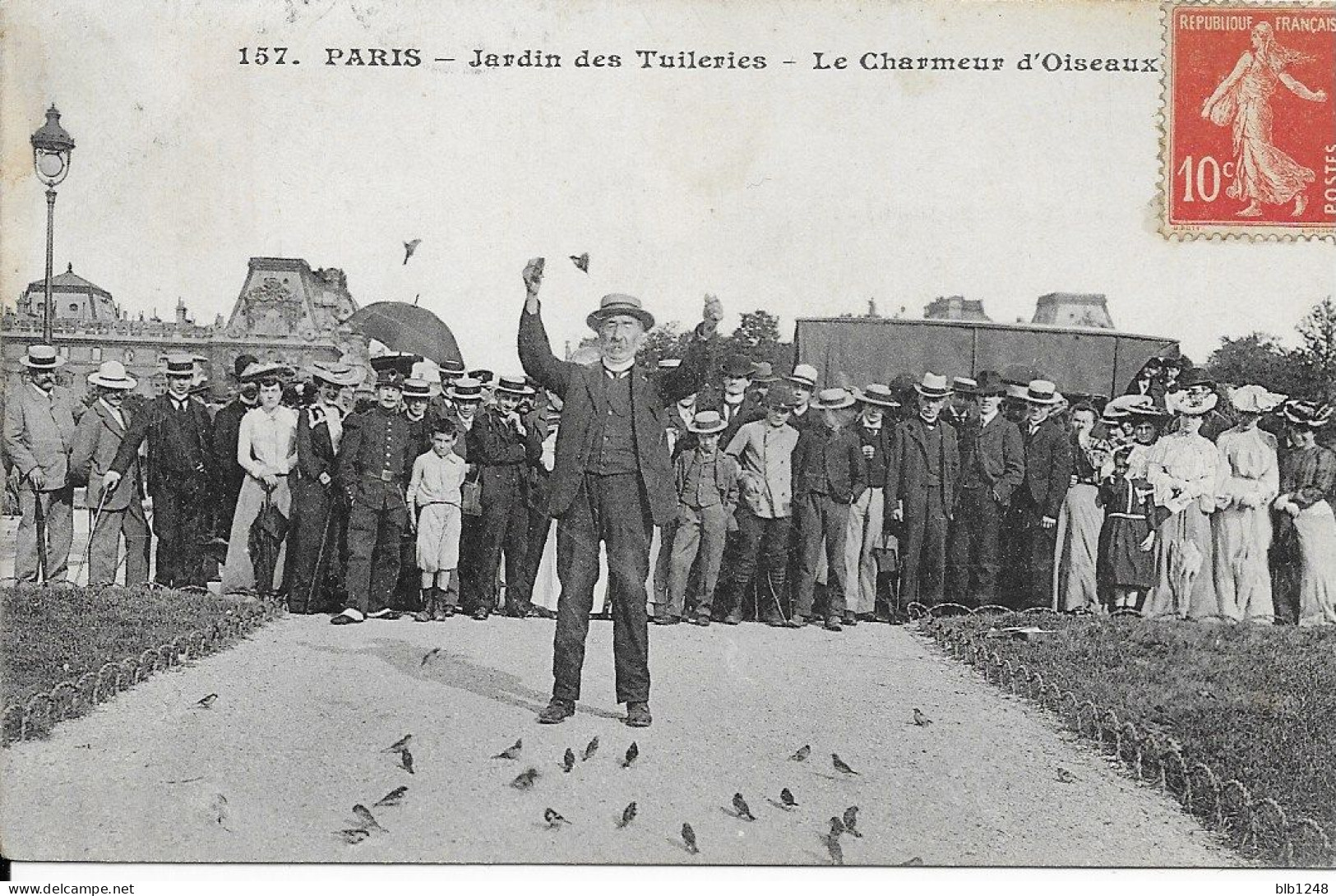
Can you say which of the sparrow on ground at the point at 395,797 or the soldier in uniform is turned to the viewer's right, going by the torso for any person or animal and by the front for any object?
the sparrow on ground

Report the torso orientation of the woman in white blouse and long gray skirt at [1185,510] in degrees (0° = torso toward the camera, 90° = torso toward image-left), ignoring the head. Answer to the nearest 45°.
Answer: approximately 0°

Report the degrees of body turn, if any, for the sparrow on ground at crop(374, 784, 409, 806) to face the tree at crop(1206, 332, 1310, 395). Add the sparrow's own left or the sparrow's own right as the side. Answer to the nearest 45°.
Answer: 0° — it already faces it
